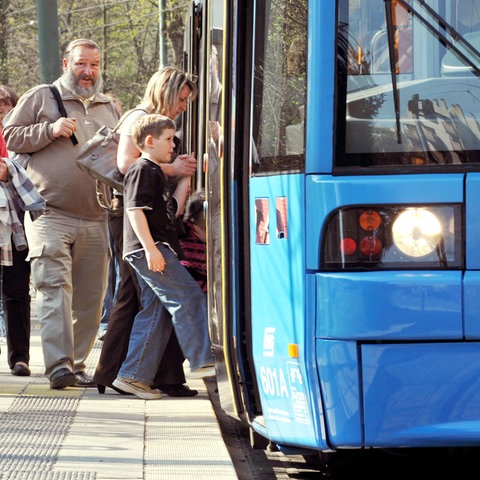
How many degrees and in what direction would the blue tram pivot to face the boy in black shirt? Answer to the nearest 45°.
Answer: approximately 135° to its right

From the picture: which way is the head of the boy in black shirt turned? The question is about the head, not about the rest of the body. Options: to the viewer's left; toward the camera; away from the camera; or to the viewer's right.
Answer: to the viewer's right

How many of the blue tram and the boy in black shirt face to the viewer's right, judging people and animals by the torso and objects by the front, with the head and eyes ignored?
1

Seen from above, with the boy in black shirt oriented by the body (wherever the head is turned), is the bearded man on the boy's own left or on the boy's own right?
on the boy's own left

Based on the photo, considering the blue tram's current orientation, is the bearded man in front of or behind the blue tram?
behind

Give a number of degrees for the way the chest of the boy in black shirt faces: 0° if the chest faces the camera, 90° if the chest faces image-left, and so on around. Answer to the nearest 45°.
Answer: approximately 270°

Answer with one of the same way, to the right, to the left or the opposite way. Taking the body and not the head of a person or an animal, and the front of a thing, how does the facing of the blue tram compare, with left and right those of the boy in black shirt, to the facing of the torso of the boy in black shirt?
to the right
